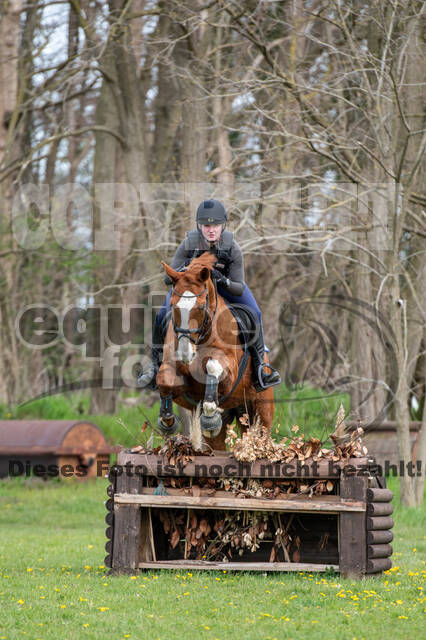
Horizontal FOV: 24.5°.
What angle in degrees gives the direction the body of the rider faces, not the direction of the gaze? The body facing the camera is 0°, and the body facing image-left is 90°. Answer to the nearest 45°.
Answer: approximately 0°
